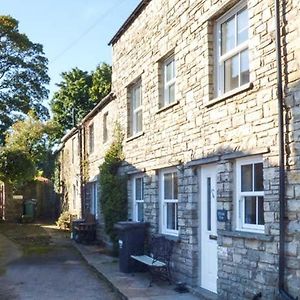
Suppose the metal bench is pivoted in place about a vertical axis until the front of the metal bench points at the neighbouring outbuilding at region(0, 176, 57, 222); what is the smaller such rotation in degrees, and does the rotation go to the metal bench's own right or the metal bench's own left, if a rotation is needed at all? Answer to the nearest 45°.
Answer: approximately 135° to the metal bench's own right

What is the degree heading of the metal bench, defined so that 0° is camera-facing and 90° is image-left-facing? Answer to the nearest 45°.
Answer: approximately 45°

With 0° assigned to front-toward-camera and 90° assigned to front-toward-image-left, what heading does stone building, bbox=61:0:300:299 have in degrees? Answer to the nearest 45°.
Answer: approximately 45°

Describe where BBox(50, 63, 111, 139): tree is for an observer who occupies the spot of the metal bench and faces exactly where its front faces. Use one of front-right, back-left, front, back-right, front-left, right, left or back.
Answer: back-right

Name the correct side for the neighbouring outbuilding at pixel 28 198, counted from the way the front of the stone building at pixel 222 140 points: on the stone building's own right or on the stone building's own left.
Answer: on the stone building's own right
